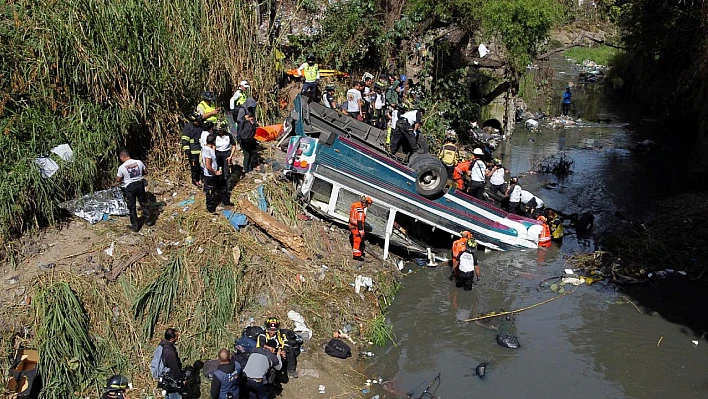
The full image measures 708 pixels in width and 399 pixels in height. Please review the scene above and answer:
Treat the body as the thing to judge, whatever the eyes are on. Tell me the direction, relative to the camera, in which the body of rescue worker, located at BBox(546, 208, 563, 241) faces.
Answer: to the viewer's left

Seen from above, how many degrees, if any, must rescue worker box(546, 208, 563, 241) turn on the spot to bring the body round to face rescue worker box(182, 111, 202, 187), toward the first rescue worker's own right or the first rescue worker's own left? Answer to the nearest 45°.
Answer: approximately 45° to the first rescue worker's own left

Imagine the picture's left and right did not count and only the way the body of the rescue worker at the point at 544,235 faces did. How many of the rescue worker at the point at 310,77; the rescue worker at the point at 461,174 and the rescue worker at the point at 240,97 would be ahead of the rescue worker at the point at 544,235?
3

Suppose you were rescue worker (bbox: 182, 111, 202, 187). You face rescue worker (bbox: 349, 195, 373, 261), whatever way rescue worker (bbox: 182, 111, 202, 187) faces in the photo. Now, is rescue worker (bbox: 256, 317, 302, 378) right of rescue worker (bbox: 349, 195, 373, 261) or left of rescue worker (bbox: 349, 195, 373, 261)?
right

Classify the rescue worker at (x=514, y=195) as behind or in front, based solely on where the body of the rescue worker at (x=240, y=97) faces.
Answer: in front

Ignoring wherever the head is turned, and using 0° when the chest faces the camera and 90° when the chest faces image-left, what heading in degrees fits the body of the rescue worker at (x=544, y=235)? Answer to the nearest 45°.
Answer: approximately 90°

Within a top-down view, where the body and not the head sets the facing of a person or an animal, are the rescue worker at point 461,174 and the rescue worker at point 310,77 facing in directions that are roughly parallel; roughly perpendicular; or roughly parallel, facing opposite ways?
roughly perpendicular

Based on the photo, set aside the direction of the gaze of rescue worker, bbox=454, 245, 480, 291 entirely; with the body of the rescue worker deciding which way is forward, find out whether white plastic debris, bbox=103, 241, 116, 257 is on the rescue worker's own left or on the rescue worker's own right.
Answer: on the rescue worker's own left

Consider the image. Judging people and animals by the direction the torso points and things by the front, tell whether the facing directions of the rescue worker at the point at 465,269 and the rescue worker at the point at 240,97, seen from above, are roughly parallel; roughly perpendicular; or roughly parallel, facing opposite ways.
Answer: roughly perpendicular

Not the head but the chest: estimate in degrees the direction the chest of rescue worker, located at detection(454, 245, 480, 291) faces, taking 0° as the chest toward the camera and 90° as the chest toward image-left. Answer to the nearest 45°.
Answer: approximately 180°

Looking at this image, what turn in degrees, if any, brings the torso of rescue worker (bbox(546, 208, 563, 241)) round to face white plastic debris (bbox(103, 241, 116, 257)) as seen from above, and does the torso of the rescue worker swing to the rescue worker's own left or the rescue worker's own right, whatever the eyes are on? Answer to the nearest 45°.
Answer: approximately 45° to the rescue worker's own left

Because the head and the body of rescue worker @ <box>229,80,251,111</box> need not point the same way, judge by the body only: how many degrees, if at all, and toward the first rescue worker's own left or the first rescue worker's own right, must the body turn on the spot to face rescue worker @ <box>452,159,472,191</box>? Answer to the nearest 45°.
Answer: approximately 45° to the first rescue worker's own left
